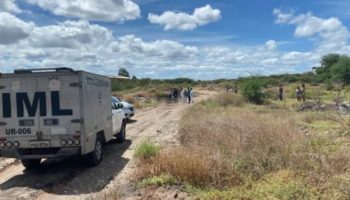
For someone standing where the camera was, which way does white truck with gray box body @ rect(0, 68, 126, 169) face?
facing away from the viewer and to the right of the viewer

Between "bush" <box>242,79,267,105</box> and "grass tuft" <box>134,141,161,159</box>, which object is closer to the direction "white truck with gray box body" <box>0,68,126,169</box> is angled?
the bush

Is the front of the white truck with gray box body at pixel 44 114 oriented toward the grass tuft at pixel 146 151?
no

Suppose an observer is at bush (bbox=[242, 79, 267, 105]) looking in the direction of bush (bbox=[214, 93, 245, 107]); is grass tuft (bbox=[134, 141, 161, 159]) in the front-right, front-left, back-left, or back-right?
front-left

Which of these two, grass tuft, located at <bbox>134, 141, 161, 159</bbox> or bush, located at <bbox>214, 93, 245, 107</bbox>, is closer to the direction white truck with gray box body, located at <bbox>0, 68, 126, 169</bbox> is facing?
the bush

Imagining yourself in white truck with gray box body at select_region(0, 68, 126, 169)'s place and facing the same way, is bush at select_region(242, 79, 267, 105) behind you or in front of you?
in front

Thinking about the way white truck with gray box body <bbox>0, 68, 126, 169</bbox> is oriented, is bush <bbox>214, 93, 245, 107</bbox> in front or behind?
in front
